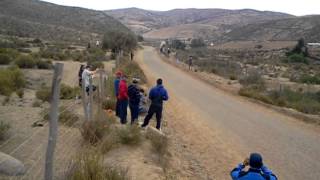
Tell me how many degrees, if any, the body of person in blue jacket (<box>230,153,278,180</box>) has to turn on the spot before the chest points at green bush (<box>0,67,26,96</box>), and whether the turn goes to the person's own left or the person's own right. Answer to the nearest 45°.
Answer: approximately 45° to the person's own left

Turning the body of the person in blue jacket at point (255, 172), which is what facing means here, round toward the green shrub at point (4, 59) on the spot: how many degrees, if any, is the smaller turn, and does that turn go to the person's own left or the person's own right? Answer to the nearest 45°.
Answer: approximately 45° to the person's own left

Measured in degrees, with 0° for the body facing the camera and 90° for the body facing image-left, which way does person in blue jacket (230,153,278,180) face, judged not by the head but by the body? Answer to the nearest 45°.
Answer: approximately 180°

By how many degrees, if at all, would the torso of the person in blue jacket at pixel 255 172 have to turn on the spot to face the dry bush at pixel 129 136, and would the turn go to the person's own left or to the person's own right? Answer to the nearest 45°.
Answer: approximately 45° to the person's own left

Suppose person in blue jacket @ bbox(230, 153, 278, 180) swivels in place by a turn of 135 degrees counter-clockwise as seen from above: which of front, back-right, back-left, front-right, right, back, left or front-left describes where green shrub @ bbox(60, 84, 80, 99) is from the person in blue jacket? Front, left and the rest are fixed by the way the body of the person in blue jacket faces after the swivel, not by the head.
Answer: right

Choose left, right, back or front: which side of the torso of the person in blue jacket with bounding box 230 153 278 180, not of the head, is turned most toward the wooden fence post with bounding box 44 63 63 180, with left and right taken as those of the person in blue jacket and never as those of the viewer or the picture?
left

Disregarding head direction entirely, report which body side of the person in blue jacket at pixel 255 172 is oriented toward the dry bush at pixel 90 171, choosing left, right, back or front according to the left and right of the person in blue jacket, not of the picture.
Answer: left
